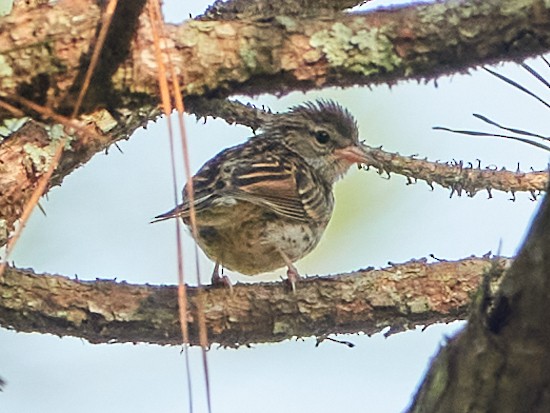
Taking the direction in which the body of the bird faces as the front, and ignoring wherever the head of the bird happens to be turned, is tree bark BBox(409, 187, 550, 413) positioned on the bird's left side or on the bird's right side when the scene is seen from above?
on the bird's right side

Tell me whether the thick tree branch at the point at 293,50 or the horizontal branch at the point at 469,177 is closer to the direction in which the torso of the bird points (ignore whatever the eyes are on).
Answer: the horizontal branch

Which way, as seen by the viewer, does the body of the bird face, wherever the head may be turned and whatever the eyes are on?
to the viewer's right
